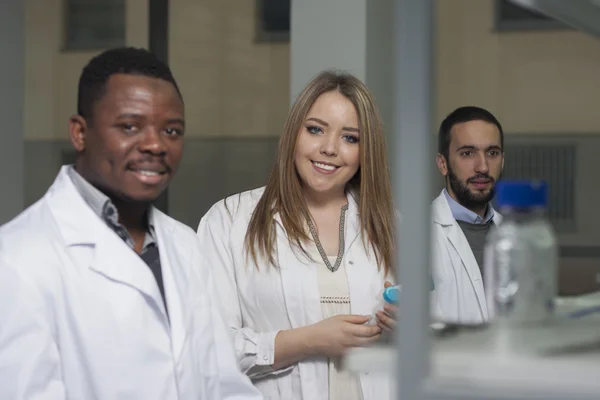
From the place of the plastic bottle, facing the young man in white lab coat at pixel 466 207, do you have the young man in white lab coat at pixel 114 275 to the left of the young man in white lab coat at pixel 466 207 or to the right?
left

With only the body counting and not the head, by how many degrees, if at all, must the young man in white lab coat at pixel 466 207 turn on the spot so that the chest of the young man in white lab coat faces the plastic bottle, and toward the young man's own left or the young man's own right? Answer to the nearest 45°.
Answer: approximately 45° to the young man's own right

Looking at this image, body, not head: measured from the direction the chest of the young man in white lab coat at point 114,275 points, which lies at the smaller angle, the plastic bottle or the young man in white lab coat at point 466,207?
the plastic bottle

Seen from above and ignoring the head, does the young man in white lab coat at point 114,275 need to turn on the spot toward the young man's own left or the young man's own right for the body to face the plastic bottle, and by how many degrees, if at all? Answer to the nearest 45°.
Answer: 0° — they already face it

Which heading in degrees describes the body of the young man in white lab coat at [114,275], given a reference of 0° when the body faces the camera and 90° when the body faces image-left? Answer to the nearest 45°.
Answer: approximately 315°

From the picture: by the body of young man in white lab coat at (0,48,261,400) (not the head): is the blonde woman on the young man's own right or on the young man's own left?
on the young man's own left

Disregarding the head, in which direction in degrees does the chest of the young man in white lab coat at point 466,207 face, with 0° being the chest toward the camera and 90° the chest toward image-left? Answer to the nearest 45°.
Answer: approximately 315°

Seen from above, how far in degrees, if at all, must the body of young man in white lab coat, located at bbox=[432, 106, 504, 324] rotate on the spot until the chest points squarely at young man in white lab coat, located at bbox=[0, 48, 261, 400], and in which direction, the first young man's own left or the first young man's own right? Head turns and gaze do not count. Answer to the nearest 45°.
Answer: approximately 90° to the first young man's own right
